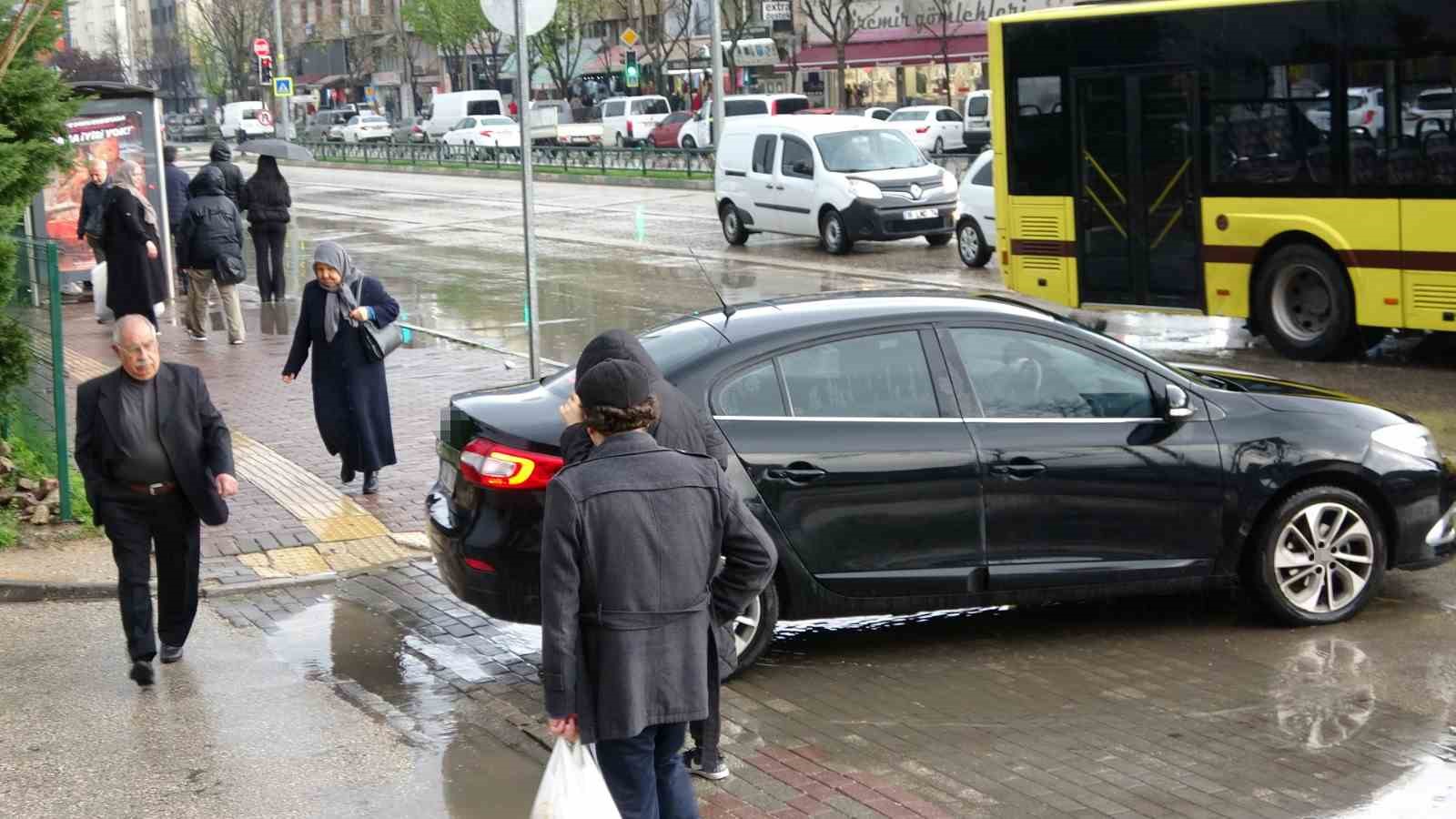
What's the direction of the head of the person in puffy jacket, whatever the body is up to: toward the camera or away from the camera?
away from the camera

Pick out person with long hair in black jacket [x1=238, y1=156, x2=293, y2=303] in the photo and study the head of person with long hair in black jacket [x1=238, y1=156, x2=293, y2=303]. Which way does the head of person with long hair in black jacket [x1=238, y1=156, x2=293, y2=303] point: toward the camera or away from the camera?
away from the camera

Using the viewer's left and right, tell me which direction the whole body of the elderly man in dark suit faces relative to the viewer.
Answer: facing the viewer

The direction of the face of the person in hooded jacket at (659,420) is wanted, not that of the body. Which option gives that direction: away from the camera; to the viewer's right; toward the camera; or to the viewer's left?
away from the camera

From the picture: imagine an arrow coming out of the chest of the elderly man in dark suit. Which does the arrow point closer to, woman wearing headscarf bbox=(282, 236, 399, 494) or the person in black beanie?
the person in black beanie

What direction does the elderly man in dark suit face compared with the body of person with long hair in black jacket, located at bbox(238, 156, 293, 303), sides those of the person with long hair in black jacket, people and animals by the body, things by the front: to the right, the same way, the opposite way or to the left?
the opposite way

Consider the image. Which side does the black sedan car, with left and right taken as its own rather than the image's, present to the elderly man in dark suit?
back

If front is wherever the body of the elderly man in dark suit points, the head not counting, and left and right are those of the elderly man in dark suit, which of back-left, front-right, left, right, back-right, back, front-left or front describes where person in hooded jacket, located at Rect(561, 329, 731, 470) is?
front-left

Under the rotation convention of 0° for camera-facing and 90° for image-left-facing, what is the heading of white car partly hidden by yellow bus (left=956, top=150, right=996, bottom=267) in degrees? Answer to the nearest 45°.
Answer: approximately 315°

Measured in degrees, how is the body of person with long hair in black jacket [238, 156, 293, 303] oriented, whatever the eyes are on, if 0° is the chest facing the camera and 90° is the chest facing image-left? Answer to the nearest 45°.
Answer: approximately 180°

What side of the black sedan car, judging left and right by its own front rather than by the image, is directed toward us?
right
